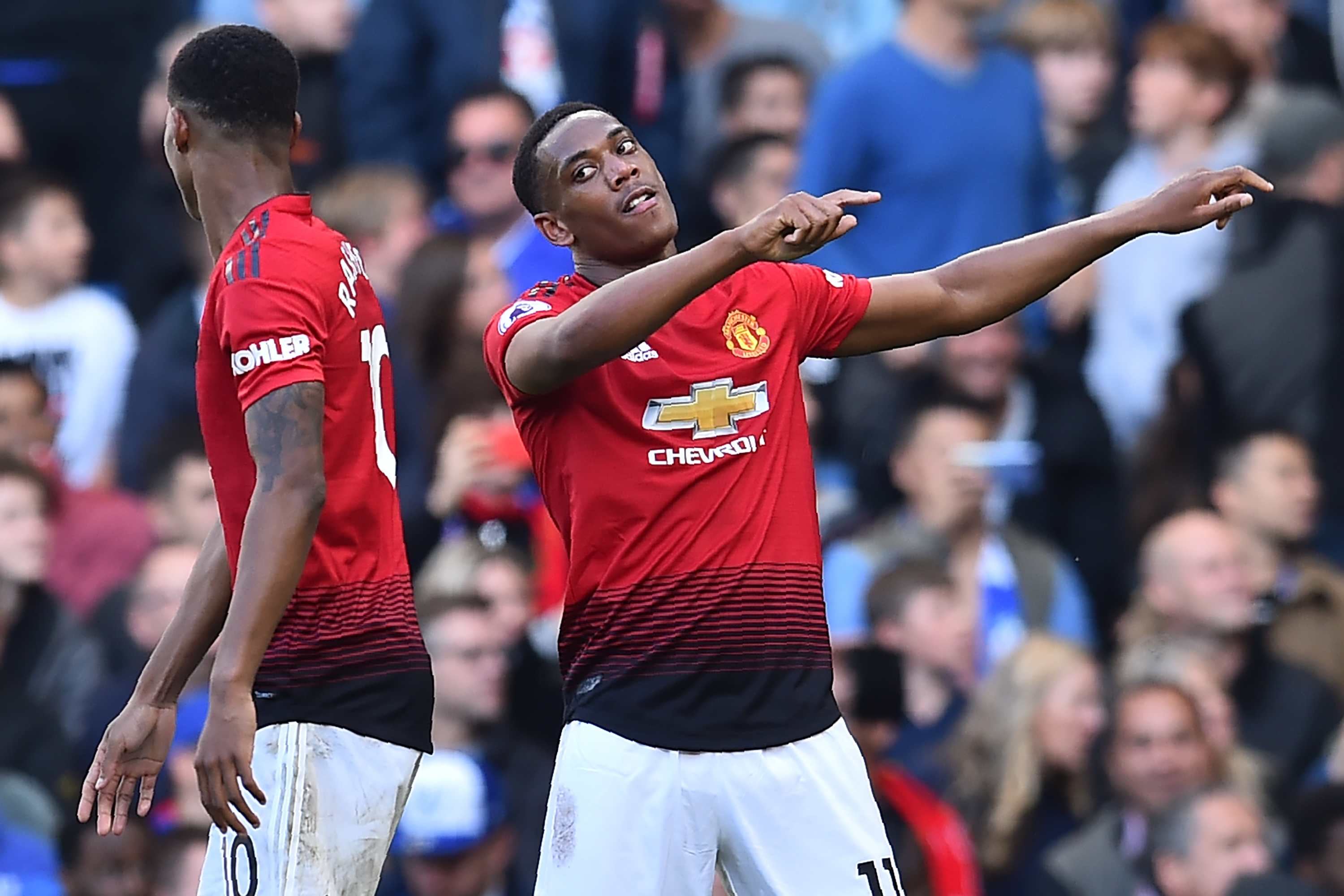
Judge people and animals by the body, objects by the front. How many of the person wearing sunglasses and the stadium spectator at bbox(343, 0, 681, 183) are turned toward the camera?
2

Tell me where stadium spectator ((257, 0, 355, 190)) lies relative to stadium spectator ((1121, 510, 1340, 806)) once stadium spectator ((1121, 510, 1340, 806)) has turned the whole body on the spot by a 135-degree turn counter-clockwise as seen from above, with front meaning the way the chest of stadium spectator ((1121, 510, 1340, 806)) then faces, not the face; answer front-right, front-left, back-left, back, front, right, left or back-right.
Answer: left

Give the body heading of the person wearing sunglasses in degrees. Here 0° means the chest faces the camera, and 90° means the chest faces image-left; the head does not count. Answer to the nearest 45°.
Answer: approximately 0°

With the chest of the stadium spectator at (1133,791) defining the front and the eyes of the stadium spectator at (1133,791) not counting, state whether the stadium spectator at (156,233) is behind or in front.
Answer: behind

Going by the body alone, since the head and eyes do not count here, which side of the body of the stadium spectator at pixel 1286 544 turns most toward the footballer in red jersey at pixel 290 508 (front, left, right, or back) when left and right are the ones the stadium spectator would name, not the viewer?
right
